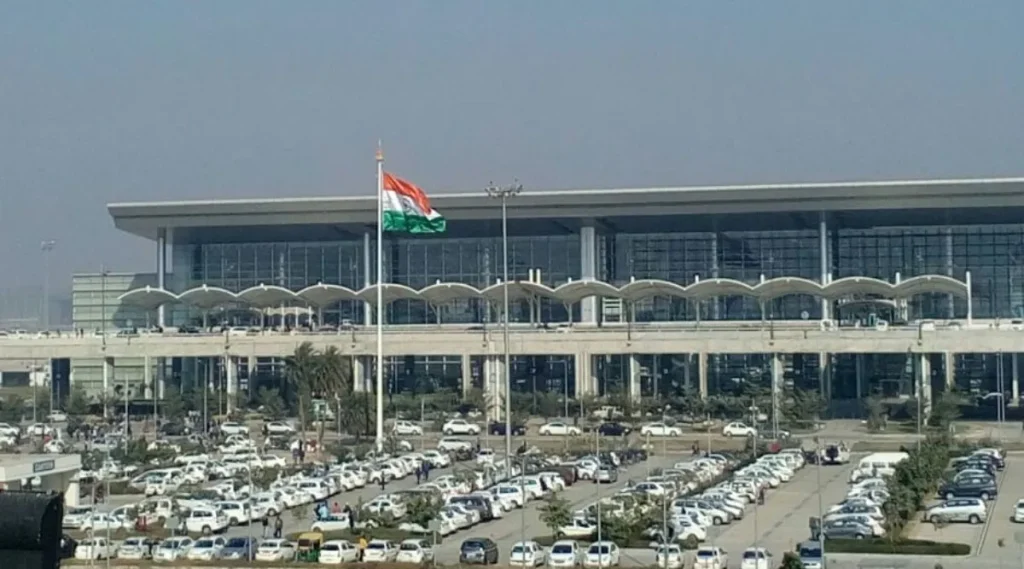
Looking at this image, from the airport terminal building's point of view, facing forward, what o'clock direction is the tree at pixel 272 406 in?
The tree is roughly at 2 o'clock from the airport terminal building.

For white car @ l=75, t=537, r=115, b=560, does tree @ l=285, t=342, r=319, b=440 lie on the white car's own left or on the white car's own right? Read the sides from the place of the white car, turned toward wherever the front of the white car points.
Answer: on the white car's own left

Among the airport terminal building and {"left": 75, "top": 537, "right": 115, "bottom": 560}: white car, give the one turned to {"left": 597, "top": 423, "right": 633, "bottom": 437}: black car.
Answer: the airport terminal building

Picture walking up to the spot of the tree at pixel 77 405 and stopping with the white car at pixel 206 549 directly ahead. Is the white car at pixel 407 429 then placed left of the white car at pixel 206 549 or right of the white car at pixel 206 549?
left

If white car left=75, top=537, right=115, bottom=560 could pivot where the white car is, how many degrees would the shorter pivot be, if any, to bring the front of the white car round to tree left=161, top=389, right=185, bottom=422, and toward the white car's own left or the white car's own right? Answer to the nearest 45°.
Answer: approximately 135° to the white car's own left

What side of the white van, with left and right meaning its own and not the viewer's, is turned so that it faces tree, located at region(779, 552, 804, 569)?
left

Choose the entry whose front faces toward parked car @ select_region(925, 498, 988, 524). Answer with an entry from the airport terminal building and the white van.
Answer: the airport terminal building

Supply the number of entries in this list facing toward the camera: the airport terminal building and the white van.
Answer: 1

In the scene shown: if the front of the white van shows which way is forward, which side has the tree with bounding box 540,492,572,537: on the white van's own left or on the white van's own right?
on the white van's own left

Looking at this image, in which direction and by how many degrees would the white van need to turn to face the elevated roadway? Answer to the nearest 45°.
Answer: approximately 45° to its right

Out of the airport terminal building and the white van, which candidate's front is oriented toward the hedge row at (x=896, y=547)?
the airport terminal building

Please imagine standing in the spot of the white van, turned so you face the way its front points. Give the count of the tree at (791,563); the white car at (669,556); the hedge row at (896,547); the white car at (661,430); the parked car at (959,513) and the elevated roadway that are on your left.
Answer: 4

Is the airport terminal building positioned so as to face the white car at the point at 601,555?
yes

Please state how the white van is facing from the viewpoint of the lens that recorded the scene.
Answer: facing to the left of the viewer
